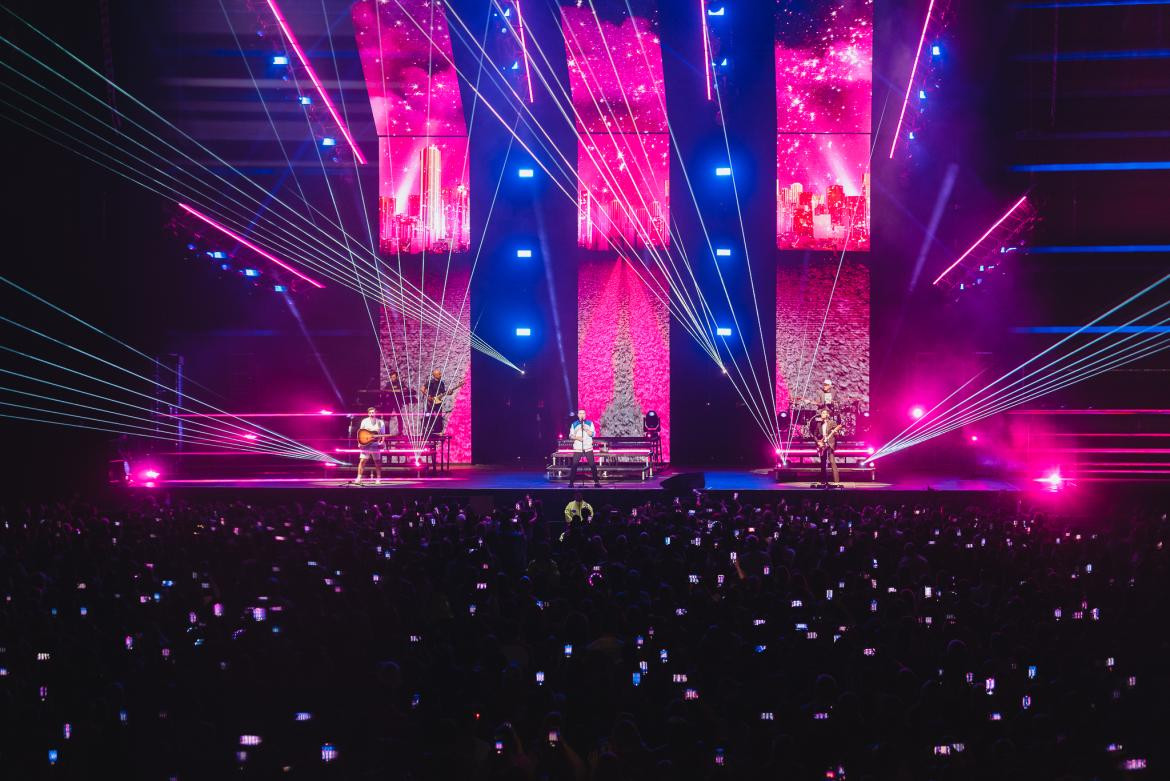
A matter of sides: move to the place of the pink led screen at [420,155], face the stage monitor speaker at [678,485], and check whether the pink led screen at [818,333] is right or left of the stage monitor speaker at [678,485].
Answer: left

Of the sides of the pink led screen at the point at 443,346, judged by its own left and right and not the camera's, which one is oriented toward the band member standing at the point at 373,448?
front

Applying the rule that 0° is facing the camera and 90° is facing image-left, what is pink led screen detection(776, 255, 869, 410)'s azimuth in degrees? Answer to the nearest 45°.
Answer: approximately 0°

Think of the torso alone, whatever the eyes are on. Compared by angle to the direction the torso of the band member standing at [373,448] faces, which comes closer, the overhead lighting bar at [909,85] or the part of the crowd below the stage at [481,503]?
the part of the crowd below the stage

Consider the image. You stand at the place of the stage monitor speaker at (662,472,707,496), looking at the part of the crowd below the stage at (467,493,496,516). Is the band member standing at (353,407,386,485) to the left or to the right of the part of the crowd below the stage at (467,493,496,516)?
right

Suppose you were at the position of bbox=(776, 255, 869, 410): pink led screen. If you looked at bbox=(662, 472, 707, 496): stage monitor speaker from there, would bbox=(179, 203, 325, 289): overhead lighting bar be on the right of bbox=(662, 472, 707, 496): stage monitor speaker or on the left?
right

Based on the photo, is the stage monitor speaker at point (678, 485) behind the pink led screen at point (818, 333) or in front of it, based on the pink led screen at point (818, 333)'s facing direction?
in front

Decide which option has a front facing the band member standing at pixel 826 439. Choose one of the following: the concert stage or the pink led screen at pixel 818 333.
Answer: the pink led screen
